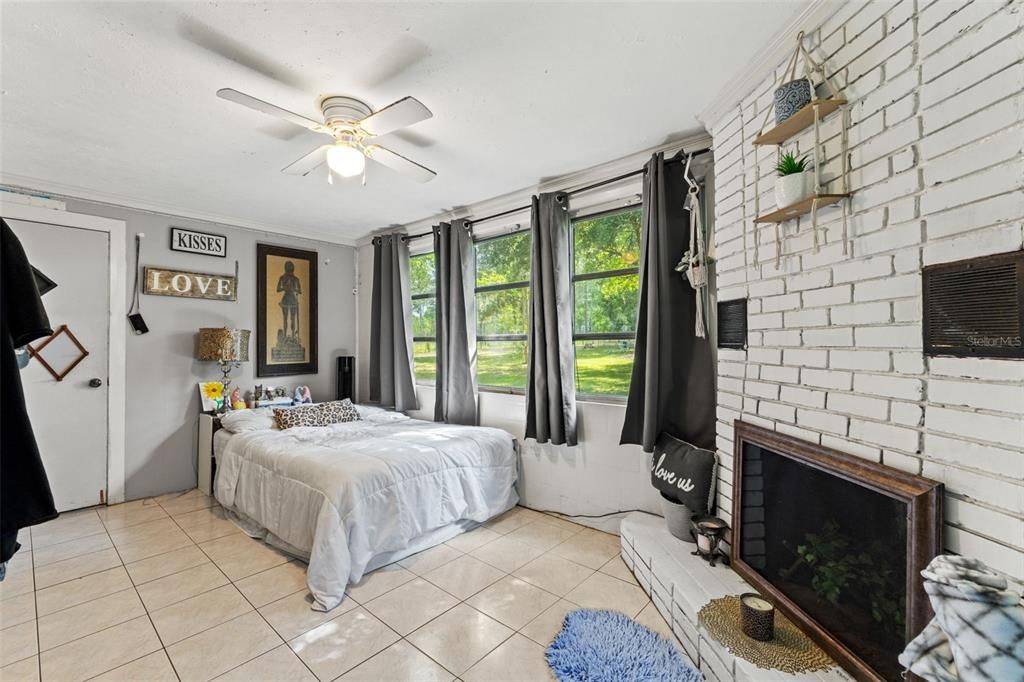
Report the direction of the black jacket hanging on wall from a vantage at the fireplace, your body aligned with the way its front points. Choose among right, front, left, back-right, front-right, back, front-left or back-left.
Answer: front

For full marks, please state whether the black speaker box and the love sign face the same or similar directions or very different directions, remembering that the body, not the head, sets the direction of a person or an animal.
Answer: same or similar directions

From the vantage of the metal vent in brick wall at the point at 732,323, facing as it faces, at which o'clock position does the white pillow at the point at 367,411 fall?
The white pillow is roughly at 2 o'clock from the metal vent in brick wall.

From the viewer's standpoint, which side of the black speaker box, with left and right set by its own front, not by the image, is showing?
front

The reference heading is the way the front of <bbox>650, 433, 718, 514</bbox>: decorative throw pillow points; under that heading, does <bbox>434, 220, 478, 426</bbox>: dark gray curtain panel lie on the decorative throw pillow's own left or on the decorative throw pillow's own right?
on the decorative throw pillow's own right

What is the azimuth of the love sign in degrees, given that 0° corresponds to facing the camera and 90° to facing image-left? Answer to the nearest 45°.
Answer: approximately 0°

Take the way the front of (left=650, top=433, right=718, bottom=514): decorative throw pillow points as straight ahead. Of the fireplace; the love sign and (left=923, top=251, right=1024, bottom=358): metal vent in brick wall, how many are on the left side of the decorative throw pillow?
2

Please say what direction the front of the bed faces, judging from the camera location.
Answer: facing the viewer and to the right of the viewer

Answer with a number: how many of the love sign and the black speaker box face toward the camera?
2

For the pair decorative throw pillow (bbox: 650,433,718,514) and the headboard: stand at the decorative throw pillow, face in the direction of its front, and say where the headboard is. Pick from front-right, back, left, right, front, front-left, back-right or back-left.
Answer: front-right

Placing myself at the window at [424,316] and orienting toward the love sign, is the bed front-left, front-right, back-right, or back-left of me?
front-left

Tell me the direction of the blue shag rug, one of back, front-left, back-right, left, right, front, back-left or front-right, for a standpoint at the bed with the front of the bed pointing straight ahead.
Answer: front

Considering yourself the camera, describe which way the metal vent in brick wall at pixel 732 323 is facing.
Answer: facing the viewer and to the left of the viewer
